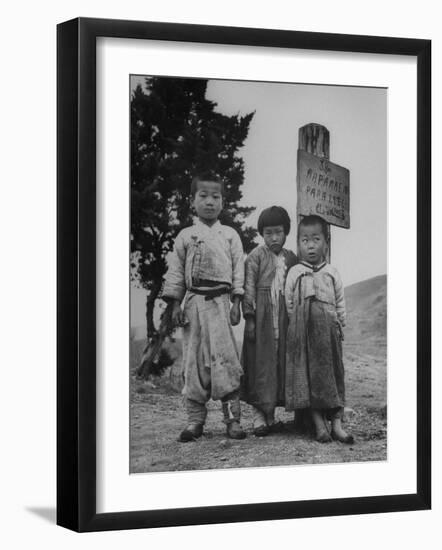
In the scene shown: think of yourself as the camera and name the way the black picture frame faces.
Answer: facing the viewer and to the right of the viewer
